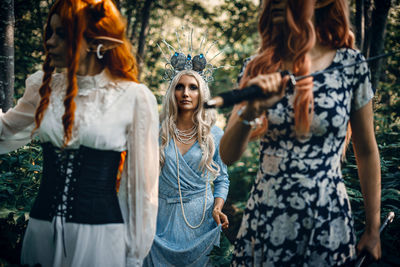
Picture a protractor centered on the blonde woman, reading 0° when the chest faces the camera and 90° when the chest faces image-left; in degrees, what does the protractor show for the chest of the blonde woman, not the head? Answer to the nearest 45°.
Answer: approximately 0°

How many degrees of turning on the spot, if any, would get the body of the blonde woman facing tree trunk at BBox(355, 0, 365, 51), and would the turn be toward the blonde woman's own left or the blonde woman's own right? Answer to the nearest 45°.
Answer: approximately 135° to the blonde woman's own left

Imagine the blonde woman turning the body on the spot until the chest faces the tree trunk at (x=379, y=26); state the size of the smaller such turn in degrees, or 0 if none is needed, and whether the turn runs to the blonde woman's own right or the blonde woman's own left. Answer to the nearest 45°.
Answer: approximately 135° to the blonde woman's own left

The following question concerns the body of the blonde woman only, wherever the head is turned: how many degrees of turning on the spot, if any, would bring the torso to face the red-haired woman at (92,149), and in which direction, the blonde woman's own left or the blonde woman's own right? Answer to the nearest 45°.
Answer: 0° — they already face them

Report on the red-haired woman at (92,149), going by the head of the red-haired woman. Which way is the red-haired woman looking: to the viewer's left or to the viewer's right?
to the viewer's left
